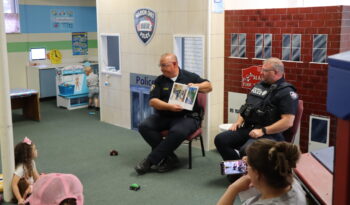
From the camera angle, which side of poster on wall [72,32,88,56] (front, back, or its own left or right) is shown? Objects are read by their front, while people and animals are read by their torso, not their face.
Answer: front

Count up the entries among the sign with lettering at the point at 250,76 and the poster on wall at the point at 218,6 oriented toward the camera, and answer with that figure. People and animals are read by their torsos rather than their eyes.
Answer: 2

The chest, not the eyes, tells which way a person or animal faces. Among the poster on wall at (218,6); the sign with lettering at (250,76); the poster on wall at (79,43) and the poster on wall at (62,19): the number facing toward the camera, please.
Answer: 4

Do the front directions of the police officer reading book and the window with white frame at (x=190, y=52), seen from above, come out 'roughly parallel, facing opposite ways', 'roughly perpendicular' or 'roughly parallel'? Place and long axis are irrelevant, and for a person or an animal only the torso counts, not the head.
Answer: roughly parallel

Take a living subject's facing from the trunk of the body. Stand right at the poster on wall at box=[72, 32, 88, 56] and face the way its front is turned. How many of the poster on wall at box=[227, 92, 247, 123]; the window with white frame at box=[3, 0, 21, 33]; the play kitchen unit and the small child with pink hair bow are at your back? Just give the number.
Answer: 0

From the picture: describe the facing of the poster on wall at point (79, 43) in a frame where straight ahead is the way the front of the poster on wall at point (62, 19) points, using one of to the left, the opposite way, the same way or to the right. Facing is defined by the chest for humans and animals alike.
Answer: the same way

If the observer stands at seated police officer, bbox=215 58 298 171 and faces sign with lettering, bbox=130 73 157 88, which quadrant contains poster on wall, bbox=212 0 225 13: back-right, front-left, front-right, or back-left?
front-right

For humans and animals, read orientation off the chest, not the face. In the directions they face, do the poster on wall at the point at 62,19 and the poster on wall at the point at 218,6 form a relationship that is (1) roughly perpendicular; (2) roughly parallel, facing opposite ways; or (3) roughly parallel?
roughly parallel

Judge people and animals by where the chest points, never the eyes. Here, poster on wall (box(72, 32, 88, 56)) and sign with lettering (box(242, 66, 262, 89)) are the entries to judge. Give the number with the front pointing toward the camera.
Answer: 2

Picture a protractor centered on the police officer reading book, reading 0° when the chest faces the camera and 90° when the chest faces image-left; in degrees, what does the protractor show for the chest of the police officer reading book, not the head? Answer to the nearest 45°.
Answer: approximately 45°

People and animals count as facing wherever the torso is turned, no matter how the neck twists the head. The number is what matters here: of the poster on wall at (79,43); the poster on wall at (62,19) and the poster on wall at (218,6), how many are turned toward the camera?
3

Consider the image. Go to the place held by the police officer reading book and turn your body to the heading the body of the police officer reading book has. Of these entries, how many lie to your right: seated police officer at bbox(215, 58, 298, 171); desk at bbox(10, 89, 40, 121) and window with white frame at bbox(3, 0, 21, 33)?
2

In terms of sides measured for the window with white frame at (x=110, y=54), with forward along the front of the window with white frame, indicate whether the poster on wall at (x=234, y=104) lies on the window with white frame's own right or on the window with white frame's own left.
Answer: on the window with white frame's own left

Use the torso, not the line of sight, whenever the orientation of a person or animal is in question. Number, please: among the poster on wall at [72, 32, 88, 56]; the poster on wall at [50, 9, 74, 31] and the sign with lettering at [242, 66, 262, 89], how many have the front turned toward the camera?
3

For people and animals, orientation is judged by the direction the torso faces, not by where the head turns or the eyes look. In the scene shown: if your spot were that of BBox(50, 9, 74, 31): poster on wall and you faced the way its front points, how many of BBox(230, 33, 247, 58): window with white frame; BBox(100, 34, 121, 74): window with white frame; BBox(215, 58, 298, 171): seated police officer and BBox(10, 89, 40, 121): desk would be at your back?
0

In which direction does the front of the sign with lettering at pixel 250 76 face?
toward the camera

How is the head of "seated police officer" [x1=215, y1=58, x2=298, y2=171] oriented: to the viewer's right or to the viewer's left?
to the viewer's left
